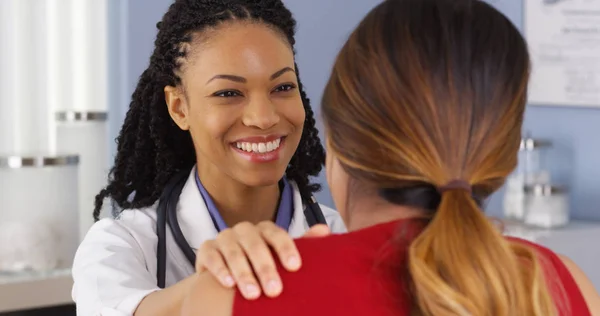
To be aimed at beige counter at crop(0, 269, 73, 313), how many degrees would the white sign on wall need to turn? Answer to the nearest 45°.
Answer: approximately 45° to its right

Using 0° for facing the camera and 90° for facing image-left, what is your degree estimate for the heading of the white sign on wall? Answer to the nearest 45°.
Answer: approximately 0°

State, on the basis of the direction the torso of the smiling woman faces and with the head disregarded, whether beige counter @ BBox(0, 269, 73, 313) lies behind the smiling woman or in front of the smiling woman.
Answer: behind

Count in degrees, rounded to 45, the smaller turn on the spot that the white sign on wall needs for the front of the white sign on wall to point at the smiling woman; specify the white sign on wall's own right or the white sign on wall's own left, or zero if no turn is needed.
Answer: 0° — it already faces them

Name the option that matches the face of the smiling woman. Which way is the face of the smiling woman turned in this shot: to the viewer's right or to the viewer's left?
to the viewer's right

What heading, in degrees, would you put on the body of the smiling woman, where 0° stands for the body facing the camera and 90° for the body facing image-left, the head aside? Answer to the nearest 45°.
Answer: approximately 315°

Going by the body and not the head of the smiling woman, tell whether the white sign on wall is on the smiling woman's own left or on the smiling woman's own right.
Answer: on the smiling woman's own left
